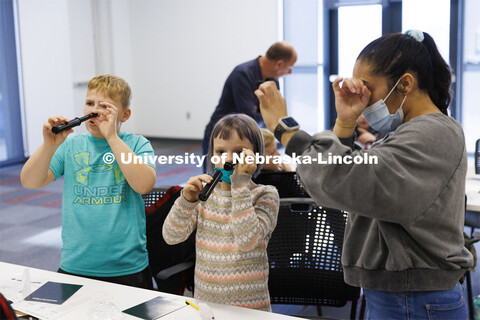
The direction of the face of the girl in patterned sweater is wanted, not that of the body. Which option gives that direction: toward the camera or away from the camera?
toward the camera

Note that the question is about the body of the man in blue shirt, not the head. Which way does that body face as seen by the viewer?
to the viewer's right

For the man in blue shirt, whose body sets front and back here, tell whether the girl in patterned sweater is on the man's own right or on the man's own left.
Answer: on the man's own right

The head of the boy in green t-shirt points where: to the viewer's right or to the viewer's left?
to the viewer's left

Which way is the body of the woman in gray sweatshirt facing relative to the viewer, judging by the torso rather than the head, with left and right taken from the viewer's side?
facing to the left of the viewer

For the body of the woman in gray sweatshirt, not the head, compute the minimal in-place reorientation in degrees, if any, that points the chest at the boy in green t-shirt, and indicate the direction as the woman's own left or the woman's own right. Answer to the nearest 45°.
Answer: approximately 45° to the woman's own right

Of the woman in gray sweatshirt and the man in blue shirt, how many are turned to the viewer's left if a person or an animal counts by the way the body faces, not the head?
1

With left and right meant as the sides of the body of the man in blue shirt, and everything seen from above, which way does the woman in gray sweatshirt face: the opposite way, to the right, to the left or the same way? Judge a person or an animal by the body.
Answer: the opposite way

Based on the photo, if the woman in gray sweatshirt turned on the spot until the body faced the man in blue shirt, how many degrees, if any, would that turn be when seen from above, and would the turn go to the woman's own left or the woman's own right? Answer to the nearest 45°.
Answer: approximately 90° to the woman's own right

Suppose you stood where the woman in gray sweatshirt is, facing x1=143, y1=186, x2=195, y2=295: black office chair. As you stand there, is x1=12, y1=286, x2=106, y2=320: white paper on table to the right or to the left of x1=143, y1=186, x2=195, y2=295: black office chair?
left
